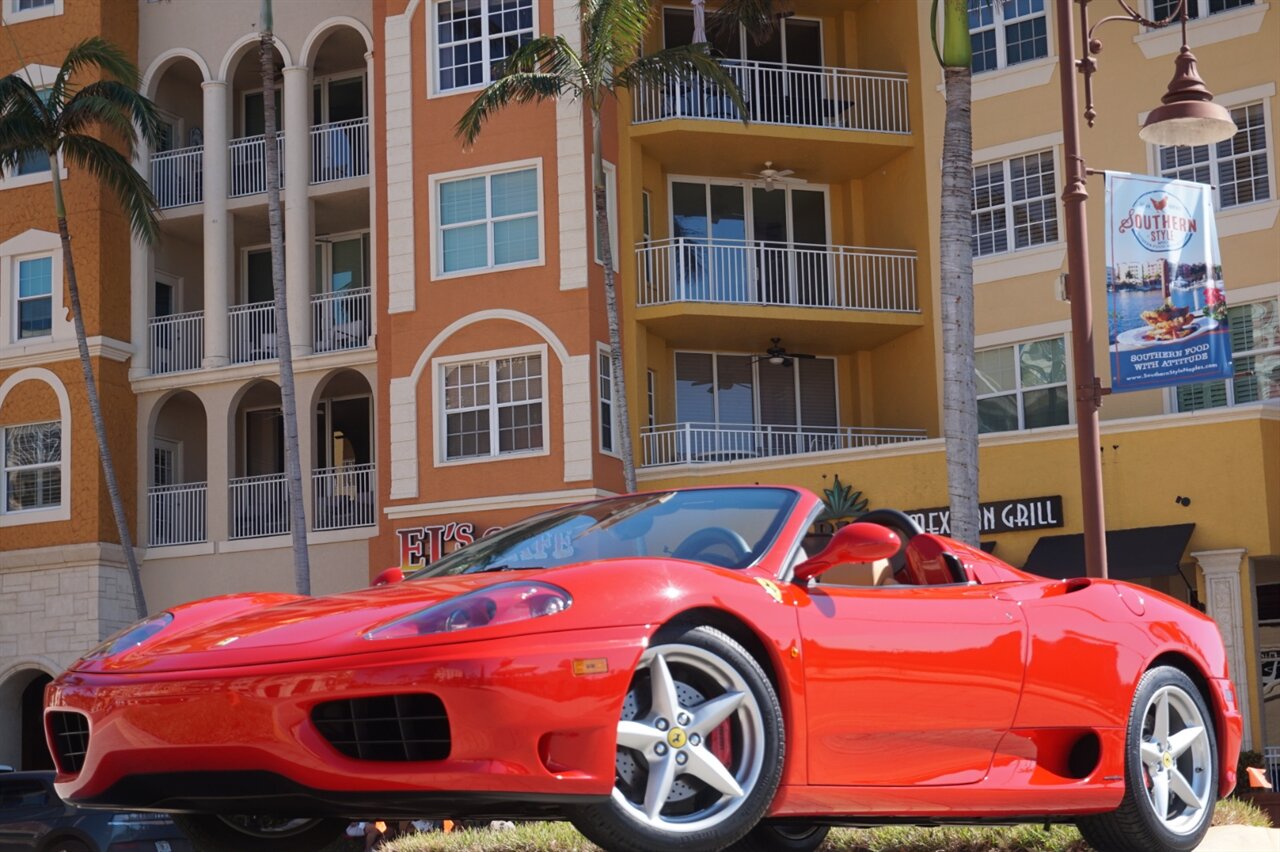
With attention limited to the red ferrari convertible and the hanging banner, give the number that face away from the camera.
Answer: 0

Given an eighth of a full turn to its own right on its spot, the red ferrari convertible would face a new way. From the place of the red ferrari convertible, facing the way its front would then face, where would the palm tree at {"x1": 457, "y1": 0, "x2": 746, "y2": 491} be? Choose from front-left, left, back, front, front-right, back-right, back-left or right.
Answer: right

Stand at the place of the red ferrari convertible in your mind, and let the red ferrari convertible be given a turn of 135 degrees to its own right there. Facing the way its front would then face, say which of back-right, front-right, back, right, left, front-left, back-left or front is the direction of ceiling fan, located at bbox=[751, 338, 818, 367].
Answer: front

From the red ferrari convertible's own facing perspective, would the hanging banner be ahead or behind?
behind

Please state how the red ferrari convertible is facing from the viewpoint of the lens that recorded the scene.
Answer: facing the viewer and to the left of the viewer

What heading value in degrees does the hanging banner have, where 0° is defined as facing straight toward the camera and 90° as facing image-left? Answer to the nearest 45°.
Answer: approximately 0°

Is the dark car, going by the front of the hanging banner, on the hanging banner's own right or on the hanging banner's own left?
on the hanging banner's own right

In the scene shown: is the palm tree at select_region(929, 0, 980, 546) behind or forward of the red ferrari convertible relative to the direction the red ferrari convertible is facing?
behind
